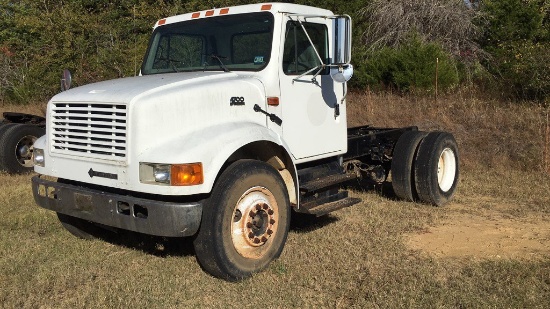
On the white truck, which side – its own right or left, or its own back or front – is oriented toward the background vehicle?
right

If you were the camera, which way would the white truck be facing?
facing the viewer and to the left of the viewer
